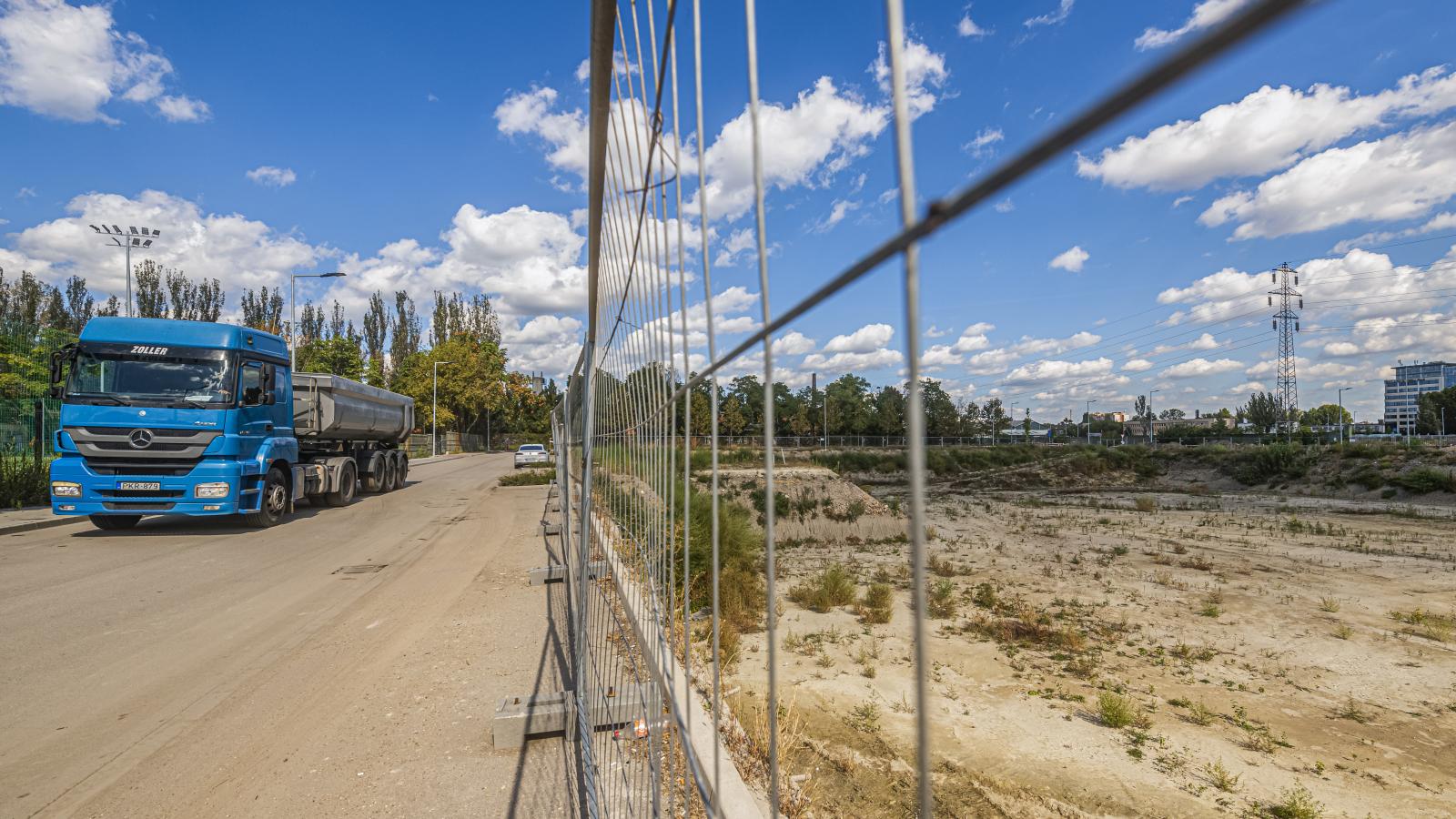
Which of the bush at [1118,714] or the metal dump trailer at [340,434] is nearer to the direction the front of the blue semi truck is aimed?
the bush

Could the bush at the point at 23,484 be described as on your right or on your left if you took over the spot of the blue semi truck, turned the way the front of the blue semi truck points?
on your right

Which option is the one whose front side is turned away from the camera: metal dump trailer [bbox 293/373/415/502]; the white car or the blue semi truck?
the white car

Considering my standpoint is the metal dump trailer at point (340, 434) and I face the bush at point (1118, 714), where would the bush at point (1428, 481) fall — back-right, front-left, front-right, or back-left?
front-left

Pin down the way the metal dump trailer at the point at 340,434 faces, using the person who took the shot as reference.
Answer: facing the viewer and to the left of the viewer

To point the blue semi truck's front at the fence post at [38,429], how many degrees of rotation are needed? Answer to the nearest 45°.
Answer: approximately 135° to its right

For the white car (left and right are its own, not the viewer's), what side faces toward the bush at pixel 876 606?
back

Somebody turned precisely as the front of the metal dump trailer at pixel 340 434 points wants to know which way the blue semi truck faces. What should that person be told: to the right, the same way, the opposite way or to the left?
the same way

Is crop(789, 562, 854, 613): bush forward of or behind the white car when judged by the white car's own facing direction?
behind

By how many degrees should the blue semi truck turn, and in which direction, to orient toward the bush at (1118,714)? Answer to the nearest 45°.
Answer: approximately 90° to its left

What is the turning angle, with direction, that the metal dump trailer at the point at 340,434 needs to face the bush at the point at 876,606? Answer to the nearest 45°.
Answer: approximately 90° to its left

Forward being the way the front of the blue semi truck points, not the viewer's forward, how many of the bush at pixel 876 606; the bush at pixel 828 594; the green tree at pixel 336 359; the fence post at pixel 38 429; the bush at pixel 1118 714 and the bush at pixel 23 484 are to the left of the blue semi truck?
3
